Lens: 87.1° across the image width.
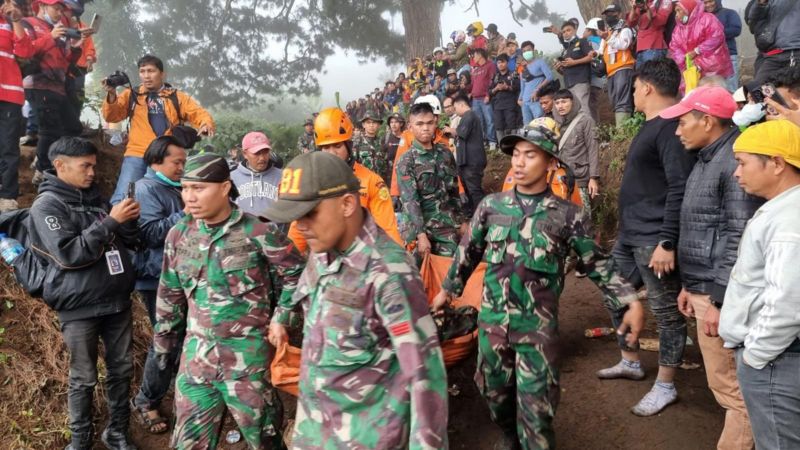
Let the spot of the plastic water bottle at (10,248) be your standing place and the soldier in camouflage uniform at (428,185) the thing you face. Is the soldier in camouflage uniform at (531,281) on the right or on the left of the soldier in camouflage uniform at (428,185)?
right

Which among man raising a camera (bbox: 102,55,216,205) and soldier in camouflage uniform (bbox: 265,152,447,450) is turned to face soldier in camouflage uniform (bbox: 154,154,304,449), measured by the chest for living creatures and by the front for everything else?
the man raising a camera

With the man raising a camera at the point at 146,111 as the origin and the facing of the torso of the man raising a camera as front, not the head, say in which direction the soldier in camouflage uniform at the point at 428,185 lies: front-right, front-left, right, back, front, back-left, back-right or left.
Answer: front-left

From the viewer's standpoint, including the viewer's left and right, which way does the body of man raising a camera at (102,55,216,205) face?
facing the viewer

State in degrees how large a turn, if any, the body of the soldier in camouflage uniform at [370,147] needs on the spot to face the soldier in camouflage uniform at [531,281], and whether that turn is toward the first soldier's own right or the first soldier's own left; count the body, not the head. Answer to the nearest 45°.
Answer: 0° — they already face them

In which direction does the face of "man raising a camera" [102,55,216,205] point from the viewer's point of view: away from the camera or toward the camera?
toward the camera

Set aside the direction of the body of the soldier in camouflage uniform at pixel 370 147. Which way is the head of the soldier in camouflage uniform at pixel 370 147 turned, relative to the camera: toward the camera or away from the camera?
toward the camera

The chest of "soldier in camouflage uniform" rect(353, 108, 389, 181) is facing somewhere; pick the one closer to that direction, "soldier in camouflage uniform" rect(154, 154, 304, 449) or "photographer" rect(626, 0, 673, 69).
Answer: the soldier in camouflage uniform

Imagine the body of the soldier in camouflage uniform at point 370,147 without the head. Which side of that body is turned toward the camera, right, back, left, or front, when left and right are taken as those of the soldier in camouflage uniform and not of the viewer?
front

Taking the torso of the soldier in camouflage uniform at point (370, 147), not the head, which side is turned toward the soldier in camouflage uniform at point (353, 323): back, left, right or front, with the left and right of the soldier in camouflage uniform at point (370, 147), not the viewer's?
front

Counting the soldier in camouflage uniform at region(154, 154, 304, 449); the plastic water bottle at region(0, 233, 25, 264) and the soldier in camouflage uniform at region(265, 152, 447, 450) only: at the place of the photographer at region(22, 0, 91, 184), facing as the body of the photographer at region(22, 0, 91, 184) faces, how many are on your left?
0

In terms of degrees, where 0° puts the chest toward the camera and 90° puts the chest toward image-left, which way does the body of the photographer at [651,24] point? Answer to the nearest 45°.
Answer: approximately 45°

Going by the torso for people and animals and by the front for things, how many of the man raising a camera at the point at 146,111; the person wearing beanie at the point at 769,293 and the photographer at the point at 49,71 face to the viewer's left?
1

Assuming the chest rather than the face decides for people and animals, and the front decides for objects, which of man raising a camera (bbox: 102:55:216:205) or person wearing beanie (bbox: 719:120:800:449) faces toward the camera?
the man raising a camera

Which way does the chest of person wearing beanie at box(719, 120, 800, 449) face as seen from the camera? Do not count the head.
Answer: to the viewer's left

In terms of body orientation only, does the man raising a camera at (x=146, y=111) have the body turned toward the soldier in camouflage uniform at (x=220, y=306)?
yes

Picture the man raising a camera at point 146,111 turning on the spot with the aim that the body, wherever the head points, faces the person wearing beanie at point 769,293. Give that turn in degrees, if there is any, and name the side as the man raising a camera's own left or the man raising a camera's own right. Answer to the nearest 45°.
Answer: approximately 45° to the man raising a camera's own left

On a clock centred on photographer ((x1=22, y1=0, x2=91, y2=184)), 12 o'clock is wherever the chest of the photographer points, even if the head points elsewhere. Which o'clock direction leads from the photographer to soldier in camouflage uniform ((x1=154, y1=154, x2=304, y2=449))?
The soldier in camouflage uniform is roughly at 1 o'clock from the photographer.
